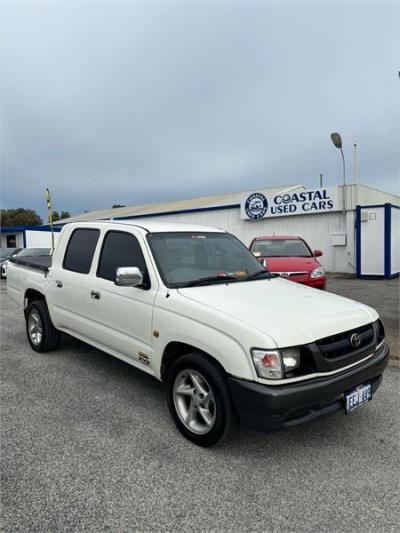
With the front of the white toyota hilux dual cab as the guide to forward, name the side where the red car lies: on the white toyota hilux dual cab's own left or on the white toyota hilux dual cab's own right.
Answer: on the white toyota hilux dual cab's own left

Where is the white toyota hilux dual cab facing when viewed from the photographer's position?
facing the viewer and to the right of the viewer

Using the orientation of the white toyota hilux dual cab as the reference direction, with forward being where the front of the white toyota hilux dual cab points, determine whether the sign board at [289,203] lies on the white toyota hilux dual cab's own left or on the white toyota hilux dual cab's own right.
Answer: on the white toyota hilux dual cab's own left

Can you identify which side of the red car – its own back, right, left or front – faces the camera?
front

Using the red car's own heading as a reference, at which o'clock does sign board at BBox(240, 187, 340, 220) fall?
The sign board is roughly at 6 o'clock from the red car.

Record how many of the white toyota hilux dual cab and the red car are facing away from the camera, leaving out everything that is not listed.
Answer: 0

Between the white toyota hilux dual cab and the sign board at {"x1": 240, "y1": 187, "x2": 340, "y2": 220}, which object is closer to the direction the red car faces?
the white toyota hilux dual cab

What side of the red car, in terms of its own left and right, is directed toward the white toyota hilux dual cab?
front
